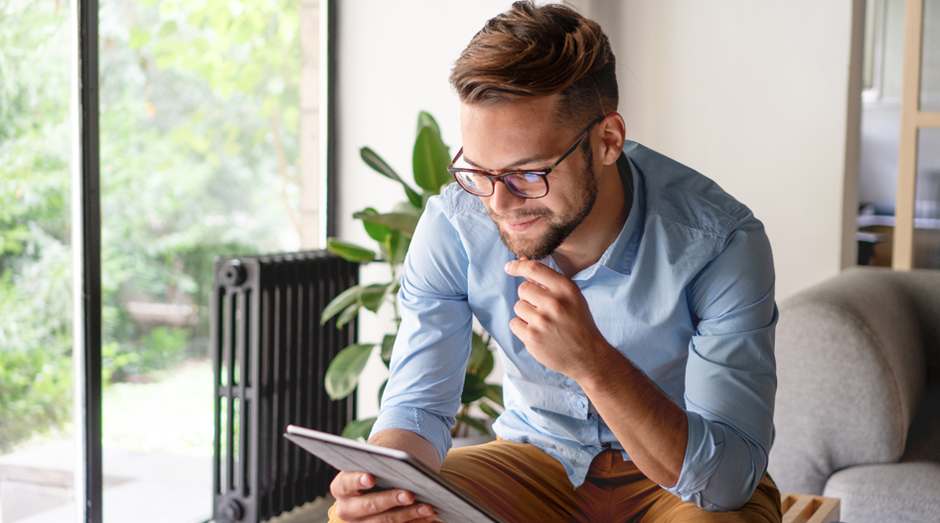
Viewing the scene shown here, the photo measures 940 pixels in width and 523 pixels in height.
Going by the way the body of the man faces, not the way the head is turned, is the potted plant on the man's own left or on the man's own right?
on the man's own right

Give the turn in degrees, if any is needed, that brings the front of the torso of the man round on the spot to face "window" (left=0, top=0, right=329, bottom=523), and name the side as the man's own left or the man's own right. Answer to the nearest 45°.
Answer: approximately 90° to the man's own right

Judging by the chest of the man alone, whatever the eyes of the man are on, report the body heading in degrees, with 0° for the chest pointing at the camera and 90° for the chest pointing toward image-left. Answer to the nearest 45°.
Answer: approximately 45°

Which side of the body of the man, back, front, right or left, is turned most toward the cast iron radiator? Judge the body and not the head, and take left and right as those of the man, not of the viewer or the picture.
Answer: right

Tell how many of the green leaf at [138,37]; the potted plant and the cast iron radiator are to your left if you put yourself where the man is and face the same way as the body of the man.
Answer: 0

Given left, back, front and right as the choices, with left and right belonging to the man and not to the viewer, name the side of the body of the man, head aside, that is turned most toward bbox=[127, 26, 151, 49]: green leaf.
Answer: right

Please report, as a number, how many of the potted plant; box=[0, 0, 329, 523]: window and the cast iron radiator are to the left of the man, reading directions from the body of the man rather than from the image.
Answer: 0

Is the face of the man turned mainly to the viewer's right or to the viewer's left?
to the viewer's left
